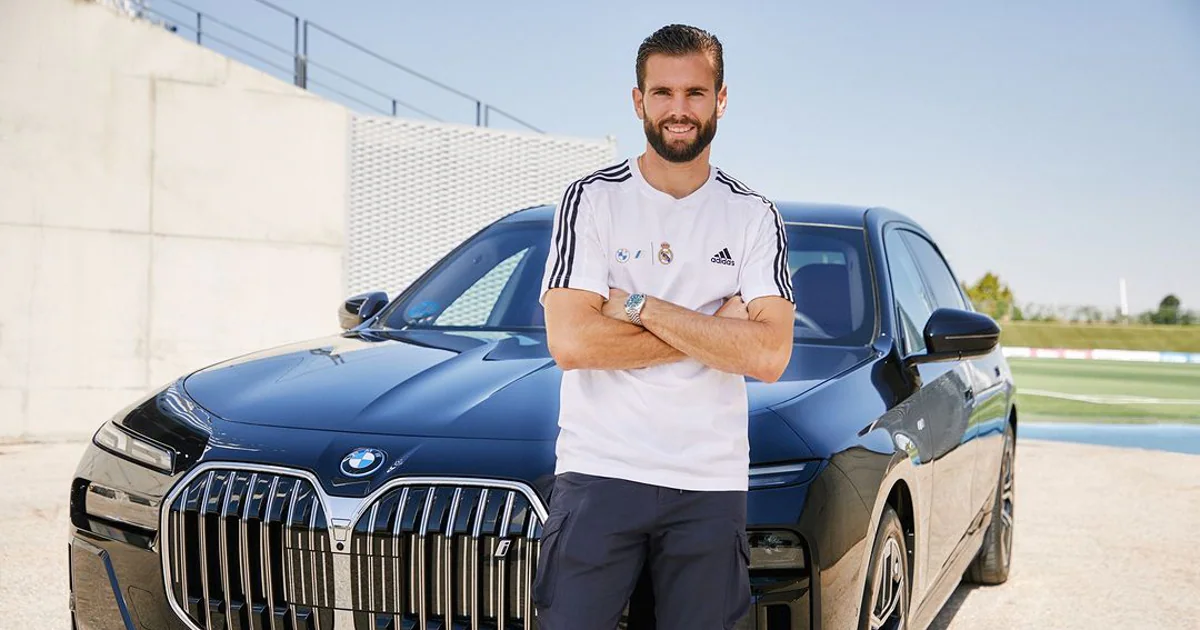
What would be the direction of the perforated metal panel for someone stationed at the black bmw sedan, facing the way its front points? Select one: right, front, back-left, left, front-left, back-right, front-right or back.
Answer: back-right

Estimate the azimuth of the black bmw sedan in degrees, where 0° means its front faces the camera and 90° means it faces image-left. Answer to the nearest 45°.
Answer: approximately 45°
